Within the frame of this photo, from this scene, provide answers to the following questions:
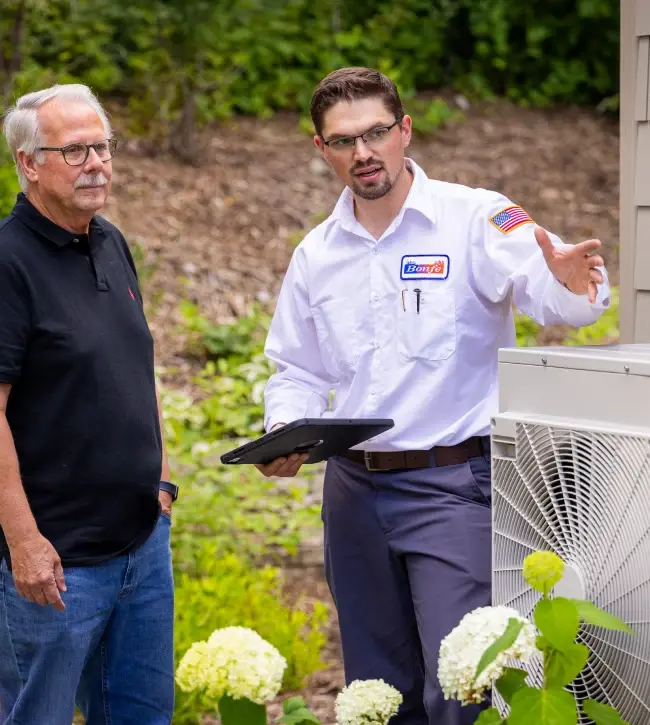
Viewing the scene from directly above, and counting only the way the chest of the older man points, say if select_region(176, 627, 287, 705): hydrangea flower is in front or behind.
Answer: in front

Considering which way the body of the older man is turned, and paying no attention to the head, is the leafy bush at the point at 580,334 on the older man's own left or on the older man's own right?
on the older man's own left

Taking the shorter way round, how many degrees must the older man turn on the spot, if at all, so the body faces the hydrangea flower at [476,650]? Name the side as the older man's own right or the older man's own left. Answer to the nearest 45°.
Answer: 0° — they already face it

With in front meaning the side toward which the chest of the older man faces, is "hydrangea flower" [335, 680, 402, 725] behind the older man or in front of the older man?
in front

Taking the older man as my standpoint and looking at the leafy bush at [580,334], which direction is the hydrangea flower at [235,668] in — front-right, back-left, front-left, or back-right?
back-right

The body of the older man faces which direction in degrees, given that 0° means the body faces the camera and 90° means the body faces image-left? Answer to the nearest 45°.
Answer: approximately 315°

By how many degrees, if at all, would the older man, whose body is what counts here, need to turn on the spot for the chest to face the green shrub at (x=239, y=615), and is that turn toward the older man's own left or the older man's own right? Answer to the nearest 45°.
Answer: approximately 90° to the older man's own left

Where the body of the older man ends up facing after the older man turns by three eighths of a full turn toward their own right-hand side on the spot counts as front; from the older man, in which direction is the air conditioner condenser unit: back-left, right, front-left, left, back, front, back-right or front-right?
back-left

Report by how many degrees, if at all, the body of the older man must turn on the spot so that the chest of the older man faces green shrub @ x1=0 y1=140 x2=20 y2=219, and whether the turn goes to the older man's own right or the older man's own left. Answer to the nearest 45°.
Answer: approximately 135° to the older man's own left
